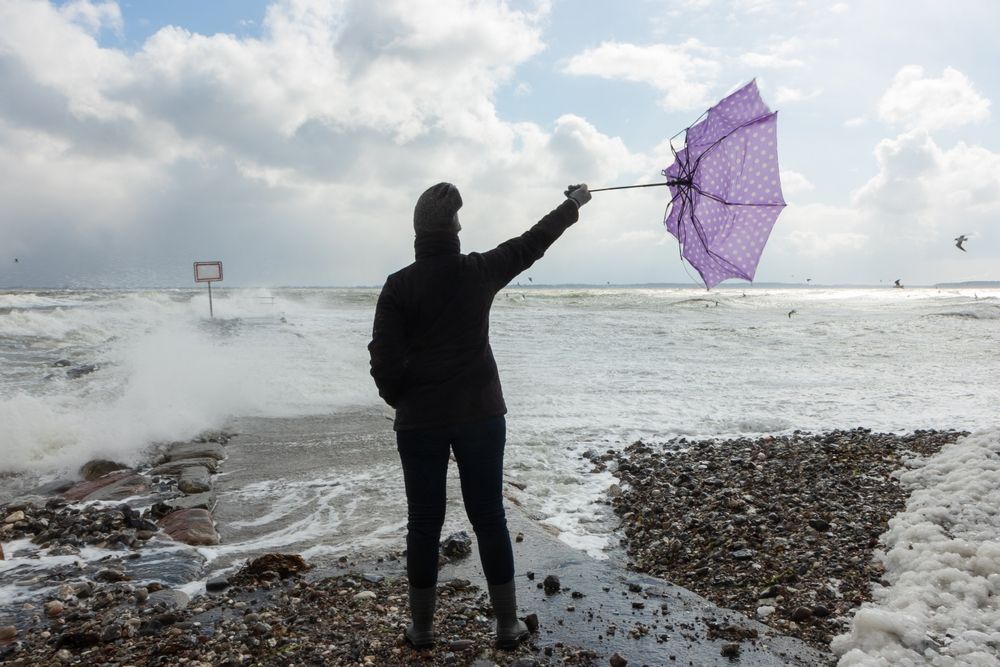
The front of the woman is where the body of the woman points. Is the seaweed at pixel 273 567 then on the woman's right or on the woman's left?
on the woman's left

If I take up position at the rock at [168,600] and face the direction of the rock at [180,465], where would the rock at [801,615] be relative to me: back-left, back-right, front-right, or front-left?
back-right

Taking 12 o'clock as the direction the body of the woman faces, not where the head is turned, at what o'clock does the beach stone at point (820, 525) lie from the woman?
The beach stone is roughly at 2 o'clock from the woman.

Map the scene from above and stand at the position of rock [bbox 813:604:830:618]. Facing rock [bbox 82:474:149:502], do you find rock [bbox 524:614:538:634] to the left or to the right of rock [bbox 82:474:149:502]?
left

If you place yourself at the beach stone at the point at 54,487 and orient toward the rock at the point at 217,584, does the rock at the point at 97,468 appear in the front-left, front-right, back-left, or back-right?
back-left

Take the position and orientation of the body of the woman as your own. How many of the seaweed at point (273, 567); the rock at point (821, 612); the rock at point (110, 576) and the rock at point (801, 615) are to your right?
2

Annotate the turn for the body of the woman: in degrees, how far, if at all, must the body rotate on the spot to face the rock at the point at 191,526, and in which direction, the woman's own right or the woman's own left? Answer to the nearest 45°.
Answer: approximately 45° to the woman's own left

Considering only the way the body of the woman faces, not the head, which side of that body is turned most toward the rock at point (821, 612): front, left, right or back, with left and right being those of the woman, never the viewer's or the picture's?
right

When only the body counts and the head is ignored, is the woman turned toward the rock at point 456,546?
yes

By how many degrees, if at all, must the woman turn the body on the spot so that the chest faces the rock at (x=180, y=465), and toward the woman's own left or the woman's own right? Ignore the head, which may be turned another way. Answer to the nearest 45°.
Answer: approximately 45° to the woman's own left

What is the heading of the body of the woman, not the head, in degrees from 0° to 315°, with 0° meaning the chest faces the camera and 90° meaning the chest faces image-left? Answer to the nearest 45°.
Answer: approximately 180°
